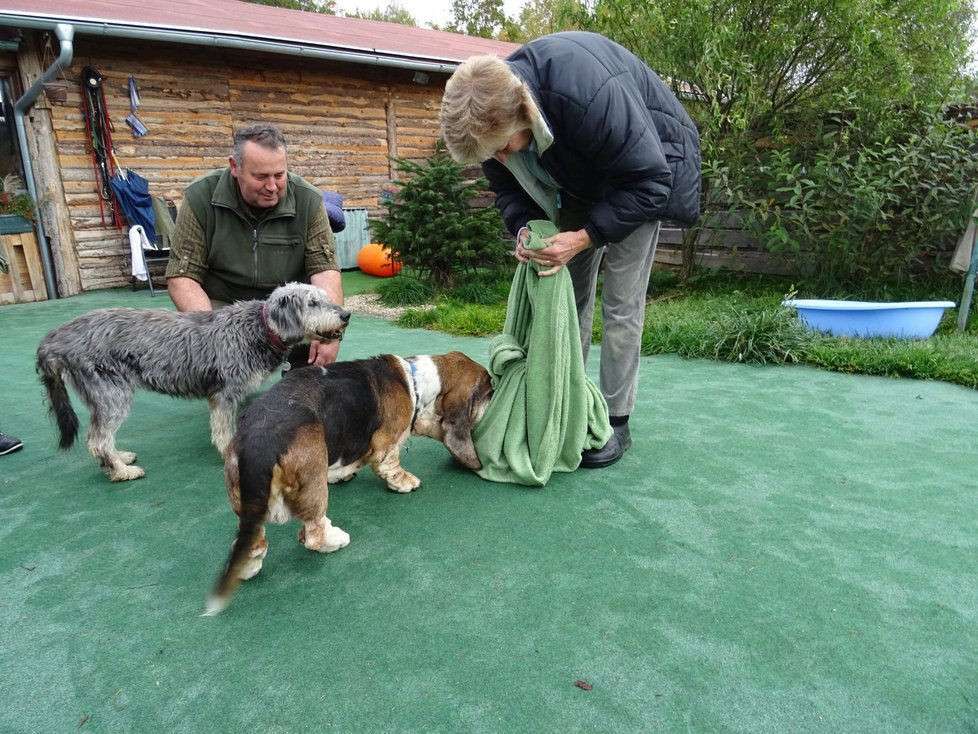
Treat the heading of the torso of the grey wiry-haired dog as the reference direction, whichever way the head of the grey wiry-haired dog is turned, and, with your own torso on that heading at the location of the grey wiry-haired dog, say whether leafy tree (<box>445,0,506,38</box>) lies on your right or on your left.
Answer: on your left

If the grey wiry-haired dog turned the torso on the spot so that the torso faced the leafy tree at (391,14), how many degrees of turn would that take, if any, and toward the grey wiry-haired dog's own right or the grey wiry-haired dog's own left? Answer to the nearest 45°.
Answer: approximately 90° to the grey wiry-haired dog's own left

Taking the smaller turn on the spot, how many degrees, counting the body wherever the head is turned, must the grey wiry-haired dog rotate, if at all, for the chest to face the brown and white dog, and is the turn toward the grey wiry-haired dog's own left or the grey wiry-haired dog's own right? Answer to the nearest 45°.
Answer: approximately 45° to the grey wiry-haired dog's own right

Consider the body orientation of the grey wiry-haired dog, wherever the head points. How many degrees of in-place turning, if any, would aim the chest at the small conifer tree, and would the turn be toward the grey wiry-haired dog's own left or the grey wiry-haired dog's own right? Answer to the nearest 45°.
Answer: approximately 45° to the grey wiry-haired dog's own left

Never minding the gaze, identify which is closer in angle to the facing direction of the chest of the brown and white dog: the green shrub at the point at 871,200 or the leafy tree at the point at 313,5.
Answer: the green shrub

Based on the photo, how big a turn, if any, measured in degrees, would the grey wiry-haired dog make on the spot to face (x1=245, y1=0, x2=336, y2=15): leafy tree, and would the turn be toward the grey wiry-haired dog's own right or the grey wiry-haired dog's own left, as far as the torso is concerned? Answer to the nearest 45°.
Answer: approximately 90° to the grey wiry-haired dog's own left

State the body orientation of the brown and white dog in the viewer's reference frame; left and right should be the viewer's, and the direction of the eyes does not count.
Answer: facing away from the viewer and to the right of the viewer

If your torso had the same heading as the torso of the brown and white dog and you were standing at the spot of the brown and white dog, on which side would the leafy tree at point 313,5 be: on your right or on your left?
on your left

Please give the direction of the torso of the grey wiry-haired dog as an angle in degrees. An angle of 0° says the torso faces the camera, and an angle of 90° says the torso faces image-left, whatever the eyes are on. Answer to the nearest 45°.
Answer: approximately 270°
